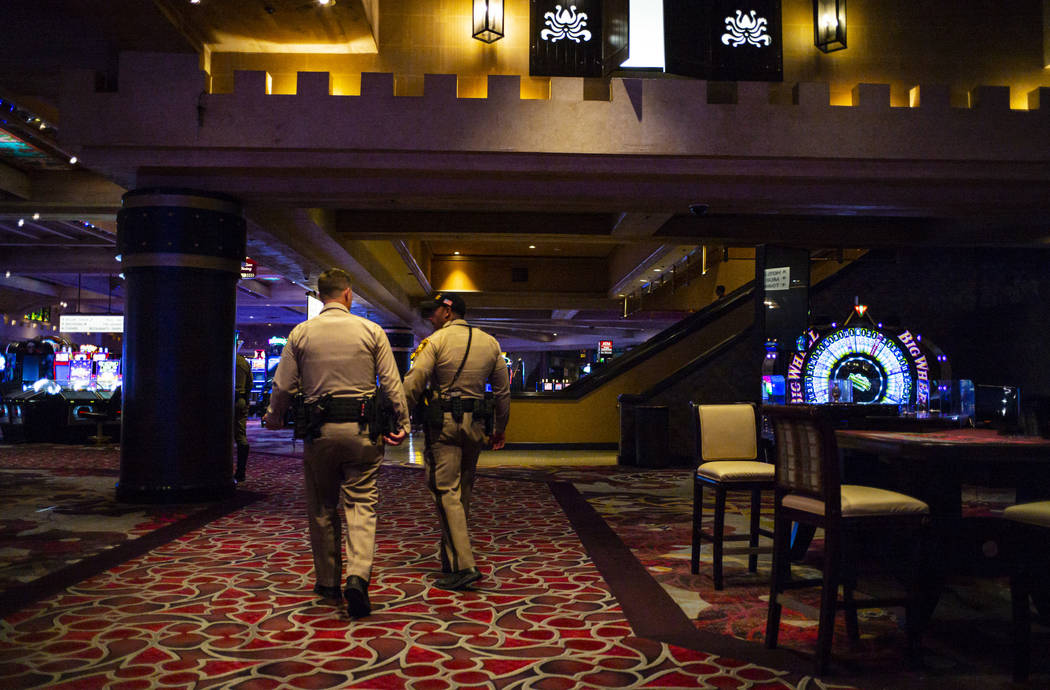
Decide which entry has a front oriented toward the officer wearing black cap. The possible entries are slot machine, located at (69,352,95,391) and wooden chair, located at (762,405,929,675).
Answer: the slot machine

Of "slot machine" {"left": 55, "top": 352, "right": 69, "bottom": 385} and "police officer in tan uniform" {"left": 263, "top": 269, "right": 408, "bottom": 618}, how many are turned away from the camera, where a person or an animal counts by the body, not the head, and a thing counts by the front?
1

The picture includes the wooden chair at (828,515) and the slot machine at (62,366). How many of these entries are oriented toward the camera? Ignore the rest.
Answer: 1

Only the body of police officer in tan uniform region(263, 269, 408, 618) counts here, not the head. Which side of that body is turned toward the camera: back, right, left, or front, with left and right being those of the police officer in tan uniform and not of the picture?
back

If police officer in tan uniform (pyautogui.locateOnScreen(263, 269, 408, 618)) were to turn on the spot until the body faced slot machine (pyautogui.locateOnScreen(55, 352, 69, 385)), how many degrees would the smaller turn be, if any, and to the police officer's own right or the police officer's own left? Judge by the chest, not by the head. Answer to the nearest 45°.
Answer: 0° — they already face it

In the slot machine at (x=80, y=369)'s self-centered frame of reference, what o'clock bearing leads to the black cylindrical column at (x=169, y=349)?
The black cylindrical column is roughly at 12 o'clock from the slot machine.

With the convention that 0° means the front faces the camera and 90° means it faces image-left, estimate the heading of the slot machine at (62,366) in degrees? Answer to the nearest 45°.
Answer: approximately 0°

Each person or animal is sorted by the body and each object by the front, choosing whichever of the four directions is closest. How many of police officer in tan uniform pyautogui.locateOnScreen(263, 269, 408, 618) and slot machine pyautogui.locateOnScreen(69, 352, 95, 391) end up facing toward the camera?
1

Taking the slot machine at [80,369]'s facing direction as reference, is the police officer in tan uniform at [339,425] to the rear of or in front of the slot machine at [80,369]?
in front

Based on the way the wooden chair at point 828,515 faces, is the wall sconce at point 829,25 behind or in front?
in front

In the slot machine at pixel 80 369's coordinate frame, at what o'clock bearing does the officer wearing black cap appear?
The officer wearing black cap is roughly at 12 o'clock from the slot machine.

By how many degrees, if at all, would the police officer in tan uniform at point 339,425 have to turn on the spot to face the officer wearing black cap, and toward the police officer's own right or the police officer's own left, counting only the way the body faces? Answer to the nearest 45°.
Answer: approximately 45° to the police officer's own right

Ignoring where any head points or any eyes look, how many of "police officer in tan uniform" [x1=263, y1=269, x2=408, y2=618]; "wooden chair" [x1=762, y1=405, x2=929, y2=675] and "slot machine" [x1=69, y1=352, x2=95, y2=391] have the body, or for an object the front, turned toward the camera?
1

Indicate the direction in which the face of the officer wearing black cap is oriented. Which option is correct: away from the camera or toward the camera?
away from the camera

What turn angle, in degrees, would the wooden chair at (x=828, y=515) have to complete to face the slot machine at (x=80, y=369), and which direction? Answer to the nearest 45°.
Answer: approximately 90° to its left
